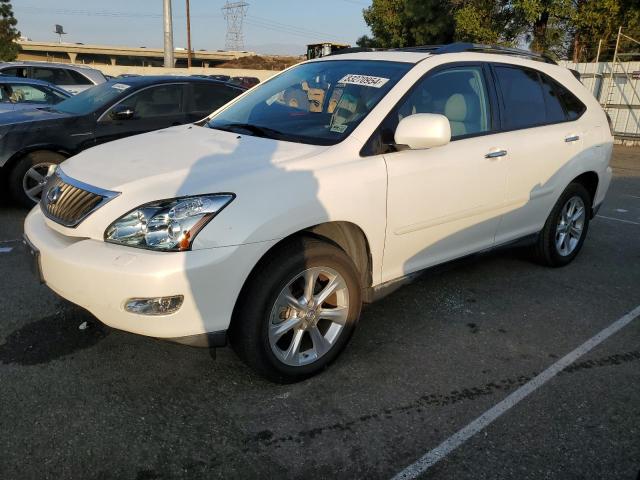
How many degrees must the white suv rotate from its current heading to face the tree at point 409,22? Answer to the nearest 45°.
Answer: approximately 135° to its right

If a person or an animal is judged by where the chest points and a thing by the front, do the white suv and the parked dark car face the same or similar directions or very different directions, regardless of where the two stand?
same or similar directions

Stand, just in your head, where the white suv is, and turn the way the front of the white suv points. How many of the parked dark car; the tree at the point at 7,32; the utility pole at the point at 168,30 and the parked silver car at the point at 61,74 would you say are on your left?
0

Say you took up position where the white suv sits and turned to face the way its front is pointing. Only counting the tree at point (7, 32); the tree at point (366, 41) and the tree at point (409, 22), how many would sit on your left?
0

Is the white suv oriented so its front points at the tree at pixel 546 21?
no

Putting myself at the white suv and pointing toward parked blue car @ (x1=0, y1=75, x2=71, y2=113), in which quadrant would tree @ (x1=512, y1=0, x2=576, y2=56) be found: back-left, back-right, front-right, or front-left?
front-right

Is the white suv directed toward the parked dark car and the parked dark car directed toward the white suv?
no

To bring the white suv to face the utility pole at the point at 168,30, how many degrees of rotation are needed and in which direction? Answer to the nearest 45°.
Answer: approximately 135° to its right

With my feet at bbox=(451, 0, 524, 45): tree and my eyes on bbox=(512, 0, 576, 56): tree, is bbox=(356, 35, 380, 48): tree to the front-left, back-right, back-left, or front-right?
back-left

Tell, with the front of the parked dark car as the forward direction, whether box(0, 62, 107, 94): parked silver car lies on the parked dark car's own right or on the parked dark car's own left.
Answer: on the parked dark car's own right

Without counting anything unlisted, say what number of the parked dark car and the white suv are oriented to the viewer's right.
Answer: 0

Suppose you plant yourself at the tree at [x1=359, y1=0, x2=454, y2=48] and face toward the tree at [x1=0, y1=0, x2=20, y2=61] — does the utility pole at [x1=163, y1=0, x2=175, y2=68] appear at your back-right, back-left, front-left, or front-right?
front-left

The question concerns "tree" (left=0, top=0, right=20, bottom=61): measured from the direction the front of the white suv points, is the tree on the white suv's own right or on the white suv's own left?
on the white suv's own right

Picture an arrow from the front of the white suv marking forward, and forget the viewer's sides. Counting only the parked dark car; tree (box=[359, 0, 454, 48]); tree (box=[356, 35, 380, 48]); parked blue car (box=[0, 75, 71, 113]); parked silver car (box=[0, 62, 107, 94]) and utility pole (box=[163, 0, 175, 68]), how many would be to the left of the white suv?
0

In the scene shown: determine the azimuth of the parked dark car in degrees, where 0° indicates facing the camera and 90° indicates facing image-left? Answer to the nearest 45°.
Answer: approximately 45°

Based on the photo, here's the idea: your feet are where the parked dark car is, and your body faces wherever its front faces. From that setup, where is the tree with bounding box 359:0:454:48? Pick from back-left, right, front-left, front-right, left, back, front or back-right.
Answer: back

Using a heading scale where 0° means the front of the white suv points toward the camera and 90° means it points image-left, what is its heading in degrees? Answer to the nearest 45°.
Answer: approximately 45°
